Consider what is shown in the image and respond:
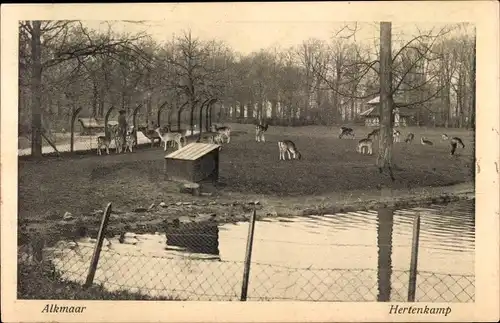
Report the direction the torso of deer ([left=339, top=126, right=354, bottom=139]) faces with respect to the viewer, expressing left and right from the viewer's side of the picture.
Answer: facing to the left of the viewer

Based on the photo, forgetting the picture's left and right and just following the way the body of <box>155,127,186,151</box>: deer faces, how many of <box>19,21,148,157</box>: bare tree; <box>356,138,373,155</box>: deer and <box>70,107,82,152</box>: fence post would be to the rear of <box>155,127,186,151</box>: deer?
1

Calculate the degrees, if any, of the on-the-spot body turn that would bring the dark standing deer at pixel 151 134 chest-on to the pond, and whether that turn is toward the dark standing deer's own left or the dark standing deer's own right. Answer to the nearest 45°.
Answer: approximately 135° to the dark standing deer's own left

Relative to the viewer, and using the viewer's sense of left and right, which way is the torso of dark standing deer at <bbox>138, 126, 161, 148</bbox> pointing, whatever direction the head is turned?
facing to the left of the viewer

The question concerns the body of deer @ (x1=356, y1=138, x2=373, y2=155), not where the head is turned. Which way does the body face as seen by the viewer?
to the viewer's left
